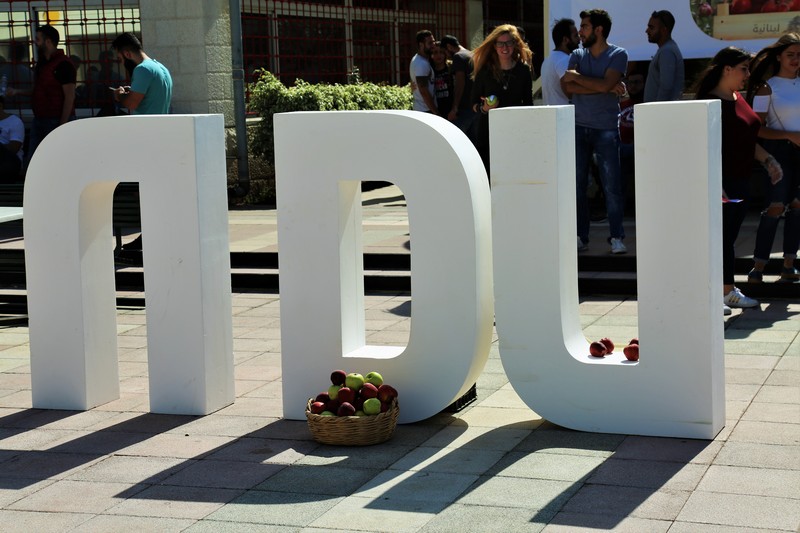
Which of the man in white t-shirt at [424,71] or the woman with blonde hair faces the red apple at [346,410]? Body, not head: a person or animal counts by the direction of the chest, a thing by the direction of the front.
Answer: the woman with blonde hair

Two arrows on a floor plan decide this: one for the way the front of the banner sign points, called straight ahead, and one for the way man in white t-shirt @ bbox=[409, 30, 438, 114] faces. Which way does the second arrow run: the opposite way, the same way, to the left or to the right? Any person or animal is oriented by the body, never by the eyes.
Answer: to the left

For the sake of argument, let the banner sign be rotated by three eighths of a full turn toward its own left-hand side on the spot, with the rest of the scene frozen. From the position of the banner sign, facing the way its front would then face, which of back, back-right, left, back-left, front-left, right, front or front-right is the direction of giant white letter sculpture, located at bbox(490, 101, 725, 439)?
back-right

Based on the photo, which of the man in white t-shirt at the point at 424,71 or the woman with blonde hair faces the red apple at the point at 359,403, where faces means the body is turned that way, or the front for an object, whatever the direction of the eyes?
the woman with blonde hair

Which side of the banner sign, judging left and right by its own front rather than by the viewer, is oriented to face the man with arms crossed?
front

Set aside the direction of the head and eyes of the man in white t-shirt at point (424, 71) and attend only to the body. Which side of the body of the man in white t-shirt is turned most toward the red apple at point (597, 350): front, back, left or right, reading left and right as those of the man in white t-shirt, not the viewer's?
right

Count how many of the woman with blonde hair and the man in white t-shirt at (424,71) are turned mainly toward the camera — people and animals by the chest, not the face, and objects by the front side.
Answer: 1

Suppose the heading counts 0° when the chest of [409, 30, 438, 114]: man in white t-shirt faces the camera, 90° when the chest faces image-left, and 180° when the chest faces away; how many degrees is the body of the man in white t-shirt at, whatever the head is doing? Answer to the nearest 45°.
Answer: approximately 270°

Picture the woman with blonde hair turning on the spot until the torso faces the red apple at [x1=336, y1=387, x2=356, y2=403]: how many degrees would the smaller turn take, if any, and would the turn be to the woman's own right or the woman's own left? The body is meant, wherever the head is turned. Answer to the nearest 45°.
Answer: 0° — they already face it

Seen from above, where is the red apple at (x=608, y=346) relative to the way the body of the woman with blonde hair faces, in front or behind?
in front

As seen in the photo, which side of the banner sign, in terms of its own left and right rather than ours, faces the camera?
front

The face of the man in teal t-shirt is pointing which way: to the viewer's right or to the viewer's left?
to the viewer's left

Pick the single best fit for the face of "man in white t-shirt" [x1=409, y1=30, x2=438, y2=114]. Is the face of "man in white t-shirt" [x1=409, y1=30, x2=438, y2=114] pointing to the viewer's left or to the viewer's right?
to the viewer's right
